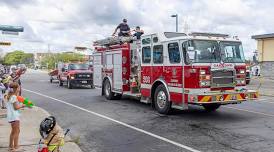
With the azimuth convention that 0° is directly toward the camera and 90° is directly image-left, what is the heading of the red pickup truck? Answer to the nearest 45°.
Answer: approximately 315°

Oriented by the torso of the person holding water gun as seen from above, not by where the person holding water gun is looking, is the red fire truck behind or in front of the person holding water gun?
in front

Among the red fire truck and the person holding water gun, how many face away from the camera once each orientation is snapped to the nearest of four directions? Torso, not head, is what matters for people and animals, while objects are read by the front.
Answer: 0

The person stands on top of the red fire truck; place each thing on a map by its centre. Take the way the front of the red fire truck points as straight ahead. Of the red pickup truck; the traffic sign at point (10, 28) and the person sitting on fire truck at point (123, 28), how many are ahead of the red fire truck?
0

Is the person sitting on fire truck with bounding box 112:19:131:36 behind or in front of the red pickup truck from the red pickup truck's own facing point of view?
in front

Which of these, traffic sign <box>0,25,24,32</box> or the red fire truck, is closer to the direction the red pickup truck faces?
the red fire truck

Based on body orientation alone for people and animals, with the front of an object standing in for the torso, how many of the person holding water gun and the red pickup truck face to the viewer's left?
0

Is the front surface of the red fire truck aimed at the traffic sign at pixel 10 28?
no

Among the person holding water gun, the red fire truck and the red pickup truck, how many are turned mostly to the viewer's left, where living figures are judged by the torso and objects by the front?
0

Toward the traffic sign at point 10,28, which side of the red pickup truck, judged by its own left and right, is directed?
back

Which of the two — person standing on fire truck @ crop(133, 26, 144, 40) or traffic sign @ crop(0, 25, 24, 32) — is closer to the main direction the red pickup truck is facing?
the person standing on fire truck

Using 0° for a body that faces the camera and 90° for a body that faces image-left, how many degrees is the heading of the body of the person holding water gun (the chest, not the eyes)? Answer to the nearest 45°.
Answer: approximately 270°

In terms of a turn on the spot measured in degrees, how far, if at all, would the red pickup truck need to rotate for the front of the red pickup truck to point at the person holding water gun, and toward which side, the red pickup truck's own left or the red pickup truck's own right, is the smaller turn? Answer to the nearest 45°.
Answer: approximately 45° to the red pickup truck's own right

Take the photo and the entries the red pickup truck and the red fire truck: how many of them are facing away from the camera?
0
